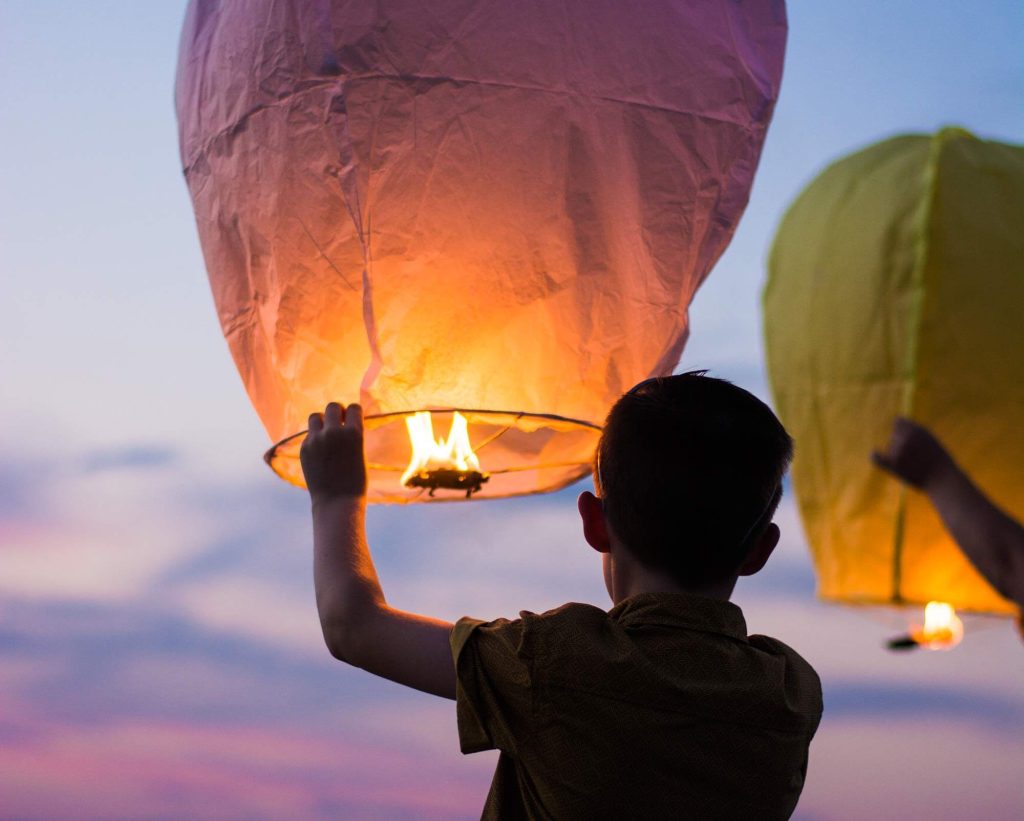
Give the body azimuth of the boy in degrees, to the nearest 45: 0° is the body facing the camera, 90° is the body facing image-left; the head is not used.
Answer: approximately 180°

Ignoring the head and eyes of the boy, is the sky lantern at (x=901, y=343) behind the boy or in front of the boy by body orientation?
in front
